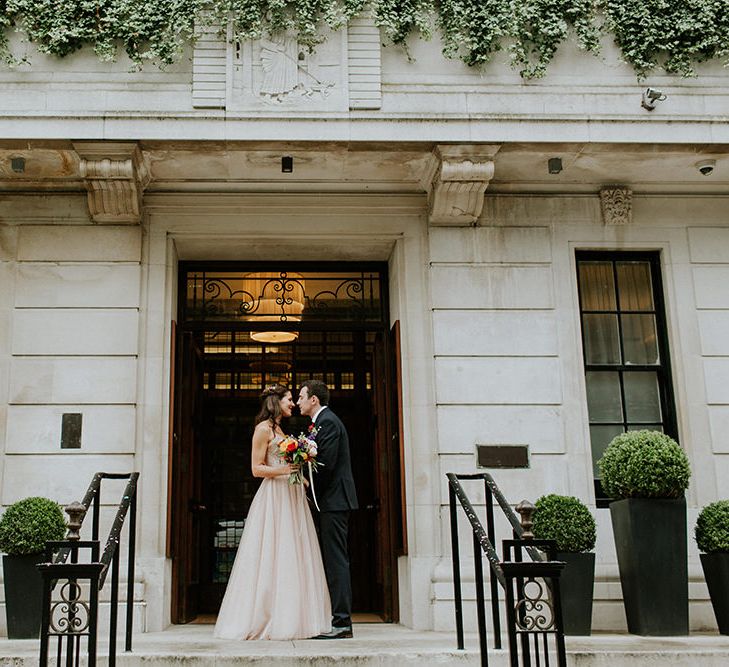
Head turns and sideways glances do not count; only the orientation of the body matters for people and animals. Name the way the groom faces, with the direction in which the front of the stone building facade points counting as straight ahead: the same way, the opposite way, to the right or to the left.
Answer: to the right

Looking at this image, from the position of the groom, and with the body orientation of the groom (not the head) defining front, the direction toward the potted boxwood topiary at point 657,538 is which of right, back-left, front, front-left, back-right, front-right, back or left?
back

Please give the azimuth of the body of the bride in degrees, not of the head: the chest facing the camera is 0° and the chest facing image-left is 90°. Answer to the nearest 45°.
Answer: approximately 270°

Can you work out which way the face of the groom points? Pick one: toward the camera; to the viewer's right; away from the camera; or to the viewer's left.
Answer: to the viewer's left

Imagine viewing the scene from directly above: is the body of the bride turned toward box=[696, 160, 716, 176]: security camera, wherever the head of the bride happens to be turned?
yes

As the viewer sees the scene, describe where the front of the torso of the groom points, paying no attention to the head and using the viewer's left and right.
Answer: facing to the left of the viewer

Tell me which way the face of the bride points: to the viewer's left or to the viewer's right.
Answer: to the viewer's right

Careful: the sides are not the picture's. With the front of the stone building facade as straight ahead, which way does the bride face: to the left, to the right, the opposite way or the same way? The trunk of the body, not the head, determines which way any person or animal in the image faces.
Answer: to the left

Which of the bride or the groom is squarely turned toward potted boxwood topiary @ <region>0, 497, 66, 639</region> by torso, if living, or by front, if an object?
the groom

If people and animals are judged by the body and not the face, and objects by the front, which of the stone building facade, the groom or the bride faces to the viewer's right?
the bride

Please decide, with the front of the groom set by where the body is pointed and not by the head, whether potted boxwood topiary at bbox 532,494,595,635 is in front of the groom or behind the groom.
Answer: behind
